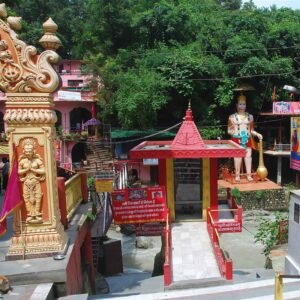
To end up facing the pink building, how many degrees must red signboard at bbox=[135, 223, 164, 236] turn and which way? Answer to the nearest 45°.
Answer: approximately 180°

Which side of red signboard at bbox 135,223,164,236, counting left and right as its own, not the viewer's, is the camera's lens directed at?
front

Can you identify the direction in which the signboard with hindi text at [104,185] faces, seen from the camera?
facing the viewer

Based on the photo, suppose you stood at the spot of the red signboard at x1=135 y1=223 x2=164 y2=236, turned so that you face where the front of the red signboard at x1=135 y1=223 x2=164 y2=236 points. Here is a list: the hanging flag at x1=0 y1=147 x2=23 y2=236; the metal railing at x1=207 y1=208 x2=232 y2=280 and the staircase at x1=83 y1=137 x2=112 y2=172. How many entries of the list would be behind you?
1

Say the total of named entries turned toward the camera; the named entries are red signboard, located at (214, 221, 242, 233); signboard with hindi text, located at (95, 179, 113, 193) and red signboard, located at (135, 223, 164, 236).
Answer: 3

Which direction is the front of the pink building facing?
toward the camera

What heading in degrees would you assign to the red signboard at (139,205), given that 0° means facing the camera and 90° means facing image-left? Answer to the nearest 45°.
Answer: approximately 0°

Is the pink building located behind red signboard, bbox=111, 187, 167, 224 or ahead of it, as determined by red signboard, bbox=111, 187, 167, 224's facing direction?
behind

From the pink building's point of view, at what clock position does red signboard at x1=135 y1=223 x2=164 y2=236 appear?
The red signboard is roughly at 12 o'clock from the pink building.

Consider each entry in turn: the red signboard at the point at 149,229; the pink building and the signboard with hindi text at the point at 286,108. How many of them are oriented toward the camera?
3

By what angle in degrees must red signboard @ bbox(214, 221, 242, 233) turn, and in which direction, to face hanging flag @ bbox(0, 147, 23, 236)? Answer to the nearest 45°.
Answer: approximately 45° to its right

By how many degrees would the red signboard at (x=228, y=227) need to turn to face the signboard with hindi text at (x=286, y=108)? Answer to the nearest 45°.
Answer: approximately 180°

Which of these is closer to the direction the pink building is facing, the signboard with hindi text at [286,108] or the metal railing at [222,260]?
the metal railing

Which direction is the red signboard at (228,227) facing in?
toward the camera
